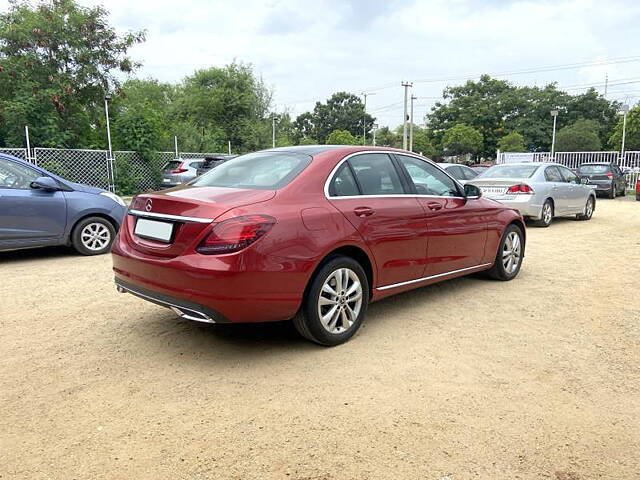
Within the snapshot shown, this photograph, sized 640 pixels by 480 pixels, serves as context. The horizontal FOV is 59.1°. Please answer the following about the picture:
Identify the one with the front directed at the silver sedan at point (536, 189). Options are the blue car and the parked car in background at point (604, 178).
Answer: the blue car

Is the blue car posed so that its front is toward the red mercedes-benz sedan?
no

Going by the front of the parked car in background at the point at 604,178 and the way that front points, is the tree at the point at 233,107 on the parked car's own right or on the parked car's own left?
on the parked car's own left

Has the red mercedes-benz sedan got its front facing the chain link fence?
no

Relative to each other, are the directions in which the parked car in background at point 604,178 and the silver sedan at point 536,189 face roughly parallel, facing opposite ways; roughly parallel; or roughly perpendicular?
roughly parallel

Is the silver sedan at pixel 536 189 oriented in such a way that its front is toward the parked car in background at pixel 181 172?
no

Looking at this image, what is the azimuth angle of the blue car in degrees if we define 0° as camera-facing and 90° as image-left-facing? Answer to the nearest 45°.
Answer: approximately 270°

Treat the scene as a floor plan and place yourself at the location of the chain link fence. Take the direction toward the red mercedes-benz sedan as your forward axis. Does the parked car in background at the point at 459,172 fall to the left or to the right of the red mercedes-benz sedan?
left

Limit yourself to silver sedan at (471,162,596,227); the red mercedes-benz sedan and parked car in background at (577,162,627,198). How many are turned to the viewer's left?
0

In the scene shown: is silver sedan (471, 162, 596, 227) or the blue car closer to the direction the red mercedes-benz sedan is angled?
the silver sedan

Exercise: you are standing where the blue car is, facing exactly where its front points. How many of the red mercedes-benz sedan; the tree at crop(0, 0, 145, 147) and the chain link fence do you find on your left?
2

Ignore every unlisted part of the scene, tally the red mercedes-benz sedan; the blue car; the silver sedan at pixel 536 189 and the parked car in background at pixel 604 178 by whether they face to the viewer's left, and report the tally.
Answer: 0

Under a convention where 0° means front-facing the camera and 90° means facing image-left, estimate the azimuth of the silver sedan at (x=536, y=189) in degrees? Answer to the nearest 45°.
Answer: approximately 225°

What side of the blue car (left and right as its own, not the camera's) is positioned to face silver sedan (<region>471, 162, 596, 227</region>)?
front

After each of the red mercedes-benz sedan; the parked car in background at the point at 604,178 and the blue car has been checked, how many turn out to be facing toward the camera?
0

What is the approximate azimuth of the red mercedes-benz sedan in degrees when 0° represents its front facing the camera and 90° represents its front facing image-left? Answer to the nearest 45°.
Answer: approximately 225°

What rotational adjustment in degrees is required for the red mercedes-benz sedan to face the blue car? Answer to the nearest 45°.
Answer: approximately 90° to its left

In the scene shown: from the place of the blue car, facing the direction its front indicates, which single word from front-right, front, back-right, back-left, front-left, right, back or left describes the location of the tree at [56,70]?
left
